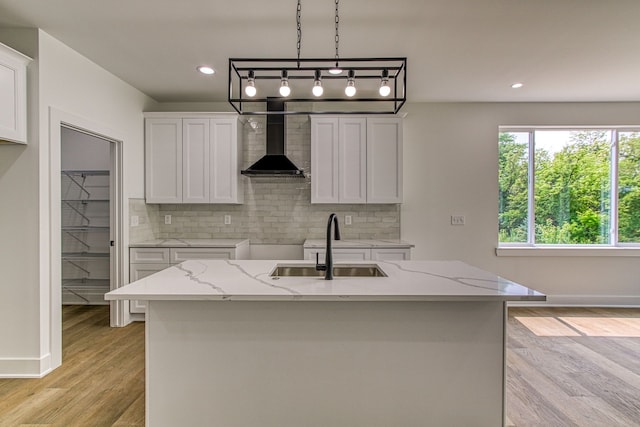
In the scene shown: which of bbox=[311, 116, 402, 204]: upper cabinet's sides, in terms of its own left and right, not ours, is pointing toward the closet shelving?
right

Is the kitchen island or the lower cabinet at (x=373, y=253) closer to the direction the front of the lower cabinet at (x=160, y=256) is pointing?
the kitchen island

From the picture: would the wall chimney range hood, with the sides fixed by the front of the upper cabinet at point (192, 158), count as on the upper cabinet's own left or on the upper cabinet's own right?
on the upper cabinet's own left

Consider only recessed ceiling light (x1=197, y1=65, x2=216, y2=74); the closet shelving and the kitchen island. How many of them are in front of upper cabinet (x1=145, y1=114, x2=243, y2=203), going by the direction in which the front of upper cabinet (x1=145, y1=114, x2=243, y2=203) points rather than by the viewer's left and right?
2

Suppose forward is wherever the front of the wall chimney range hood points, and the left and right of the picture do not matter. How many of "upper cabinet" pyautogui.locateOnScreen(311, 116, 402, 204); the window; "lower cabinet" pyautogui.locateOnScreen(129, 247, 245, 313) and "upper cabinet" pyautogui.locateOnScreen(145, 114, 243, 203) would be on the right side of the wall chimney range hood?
2

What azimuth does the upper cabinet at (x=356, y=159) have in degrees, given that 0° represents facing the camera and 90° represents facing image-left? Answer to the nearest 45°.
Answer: approximately 0°

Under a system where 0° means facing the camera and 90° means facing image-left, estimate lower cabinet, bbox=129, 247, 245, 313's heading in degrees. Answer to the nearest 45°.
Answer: approximately 0°

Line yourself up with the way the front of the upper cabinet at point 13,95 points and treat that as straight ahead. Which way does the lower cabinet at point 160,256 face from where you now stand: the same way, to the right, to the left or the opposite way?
to the right

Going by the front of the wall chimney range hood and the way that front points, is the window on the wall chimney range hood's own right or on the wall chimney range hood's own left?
on the wall chimney range hood's own left
